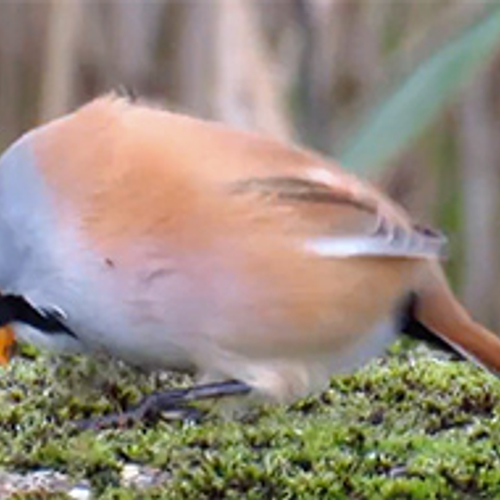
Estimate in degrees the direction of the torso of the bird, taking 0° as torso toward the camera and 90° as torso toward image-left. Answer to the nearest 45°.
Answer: approximately 90°
